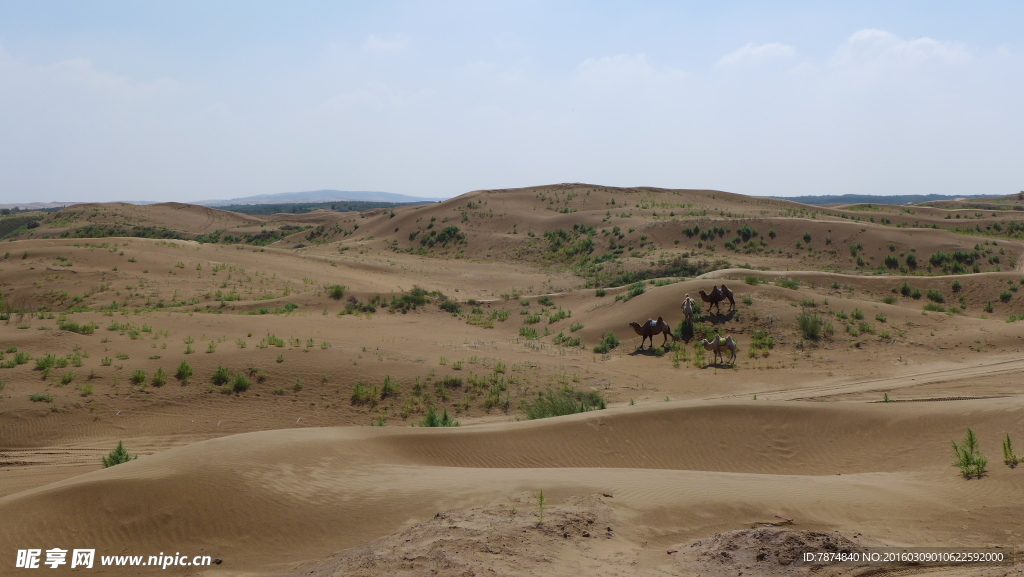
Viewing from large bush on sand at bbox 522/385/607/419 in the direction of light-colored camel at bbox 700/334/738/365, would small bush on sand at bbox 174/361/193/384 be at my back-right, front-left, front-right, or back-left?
back-left

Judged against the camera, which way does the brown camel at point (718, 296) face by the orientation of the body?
to the viewer's left

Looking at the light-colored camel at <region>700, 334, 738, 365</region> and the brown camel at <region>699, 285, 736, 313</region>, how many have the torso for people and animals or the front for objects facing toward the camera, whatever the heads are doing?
0

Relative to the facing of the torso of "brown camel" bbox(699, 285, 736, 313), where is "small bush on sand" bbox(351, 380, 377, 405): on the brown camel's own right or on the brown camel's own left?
on the brown camel's own left

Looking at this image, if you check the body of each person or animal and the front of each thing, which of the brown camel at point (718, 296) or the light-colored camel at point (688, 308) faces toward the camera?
the light-colored camel

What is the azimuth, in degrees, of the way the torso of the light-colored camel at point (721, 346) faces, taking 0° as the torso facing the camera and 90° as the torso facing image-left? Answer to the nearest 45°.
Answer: approximately 90°

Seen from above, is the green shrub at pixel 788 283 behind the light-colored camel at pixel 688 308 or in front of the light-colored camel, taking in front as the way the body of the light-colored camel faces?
behind

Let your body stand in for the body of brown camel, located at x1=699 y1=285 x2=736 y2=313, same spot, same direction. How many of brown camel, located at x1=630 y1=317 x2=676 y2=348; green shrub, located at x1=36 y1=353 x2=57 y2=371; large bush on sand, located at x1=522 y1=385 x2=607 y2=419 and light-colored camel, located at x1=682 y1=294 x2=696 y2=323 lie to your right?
0

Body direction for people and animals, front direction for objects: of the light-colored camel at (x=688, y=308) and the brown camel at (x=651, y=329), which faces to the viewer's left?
the brown camel

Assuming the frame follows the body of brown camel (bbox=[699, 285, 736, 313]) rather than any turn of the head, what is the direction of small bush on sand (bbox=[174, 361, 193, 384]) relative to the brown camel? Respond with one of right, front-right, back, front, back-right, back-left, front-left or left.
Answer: front-left

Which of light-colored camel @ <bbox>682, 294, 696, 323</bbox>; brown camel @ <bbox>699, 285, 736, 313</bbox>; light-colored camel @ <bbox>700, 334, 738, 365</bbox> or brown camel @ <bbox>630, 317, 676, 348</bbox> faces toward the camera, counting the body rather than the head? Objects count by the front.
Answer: light-colored camel @ <bbox>682, 294, 696, 323</bbox>

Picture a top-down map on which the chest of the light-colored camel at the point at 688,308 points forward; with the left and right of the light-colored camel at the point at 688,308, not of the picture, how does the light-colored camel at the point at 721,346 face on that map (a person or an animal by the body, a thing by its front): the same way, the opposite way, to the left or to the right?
to the right

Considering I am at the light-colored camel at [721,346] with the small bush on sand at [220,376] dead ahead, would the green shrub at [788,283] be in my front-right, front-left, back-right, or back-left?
back-right

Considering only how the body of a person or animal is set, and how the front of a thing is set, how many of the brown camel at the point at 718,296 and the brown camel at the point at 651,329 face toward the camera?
0

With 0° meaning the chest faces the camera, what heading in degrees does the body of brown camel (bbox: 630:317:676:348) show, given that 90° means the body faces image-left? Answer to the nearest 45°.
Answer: approximately 90°

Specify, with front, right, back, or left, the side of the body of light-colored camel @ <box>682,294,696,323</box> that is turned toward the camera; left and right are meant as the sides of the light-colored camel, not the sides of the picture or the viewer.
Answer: front

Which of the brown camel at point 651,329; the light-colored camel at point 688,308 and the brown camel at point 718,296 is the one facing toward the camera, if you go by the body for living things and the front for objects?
the light-colored camel
